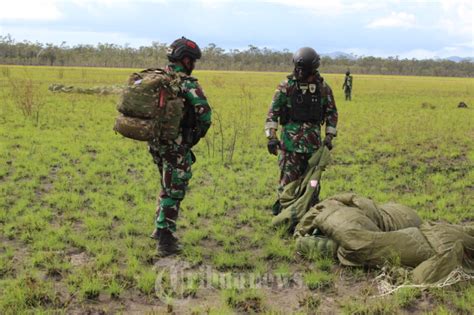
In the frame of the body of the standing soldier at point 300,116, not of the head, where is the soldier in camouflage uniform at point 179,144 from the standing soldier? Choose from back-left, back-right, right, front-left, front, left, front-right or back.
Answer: front-right

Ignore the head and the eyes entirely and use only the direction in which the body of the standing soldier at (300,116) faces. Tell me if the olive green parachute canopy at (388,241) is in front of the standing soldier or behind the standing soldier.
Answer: in front

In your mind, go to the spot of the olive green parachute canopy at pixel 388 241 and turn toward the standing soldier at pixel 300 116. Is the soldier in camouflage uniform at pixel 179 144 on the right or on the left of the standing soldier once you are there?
left

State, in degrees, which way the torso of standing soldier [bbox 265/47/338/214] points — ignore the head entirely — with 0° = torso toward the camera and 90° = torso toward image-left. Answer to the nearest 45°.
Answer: approximately 0°
